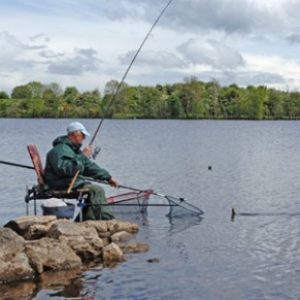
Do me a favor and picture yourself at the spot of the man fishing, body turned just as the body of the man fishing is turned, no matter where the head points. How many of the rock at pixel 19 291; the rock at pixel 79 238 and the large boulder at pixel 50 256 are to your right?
3

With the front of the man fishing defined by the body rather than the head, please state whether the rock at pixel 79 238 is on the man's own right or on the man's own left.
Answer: on the man's own right

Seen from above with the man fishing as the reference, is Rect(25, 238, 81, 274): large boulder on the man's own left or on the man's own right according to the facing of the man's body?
on the man's own right

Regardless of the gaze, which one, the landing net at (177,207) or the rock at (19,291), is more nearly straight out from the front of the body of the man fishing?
the landing net

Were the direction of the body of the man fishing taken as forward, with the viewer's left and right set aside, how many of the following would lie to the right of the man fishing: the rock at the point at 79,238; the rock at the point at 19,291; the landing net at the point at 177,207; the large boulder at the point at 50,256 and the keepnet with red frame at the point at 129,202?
3

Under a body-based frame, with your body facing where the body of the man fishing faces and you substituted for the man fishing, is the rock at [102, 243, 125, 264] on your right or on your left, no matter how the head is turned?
on your right

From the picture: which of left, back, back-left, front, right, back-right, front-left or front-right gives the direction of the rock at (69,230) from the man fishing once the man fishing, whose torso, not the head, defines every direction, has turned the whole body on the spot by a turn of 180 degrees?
left

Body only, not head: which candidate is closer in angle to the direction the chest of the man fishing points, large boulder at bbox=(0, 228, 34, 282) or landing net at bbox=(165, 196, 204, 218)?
the landing net

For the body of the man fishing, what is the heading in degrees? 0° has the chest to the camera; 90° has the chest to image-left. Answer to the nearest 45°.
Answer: approximately 270°

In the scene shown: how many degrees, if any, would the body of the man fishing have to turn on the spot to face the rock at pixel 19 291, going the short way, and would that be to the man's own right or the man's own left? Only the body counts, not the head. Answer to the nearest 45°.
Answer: approximately 90° to the man's own right
